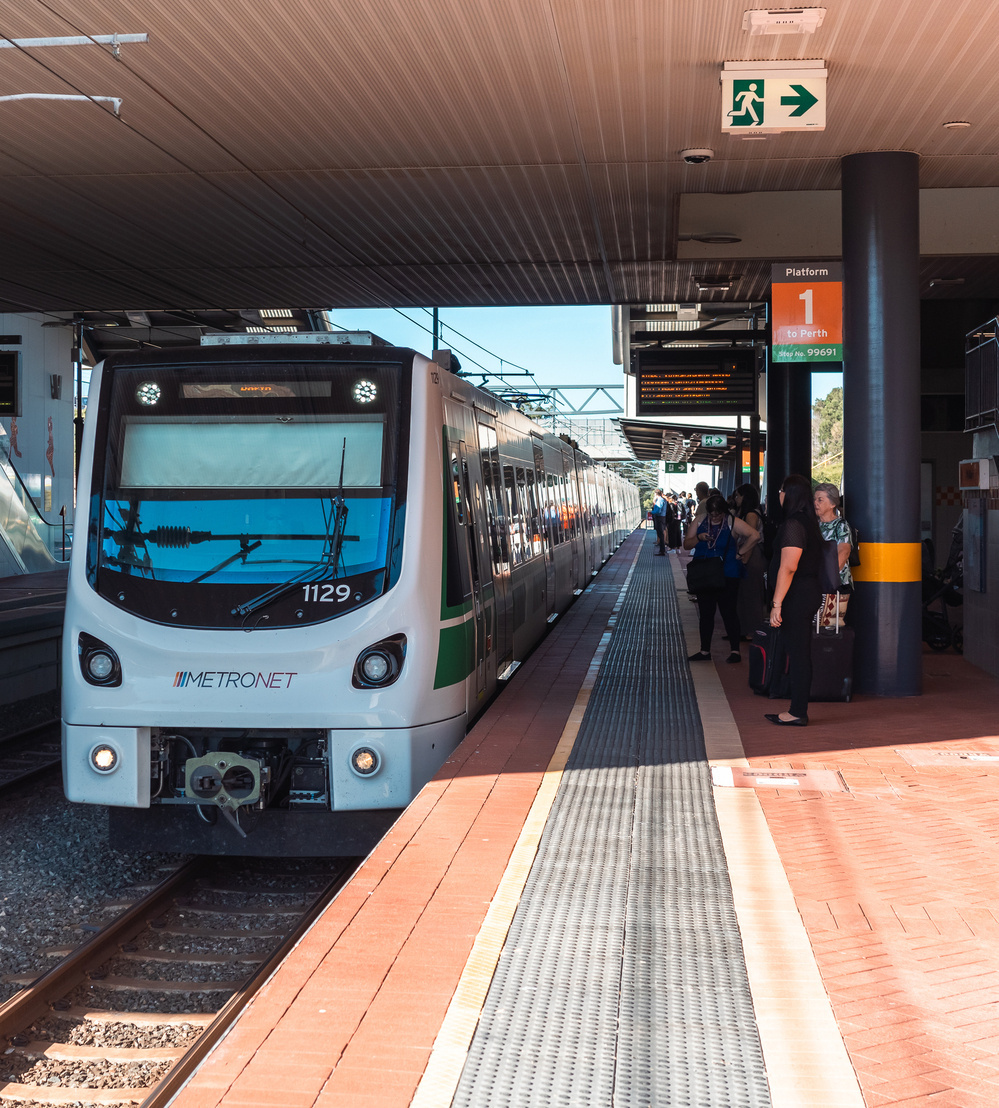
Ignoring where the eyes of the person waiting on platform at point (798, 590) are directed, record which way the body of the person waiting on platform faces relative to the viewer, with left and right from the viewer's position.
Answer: facing to the left of the viewer

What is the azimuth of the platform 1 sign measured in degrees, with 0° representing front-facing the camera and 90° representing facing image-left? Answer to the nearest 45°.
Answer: approximately 0°

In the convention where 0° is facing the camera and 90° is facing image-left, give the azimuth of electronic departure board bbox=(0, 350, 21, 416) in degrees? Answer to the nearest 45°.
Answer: approximately 0°

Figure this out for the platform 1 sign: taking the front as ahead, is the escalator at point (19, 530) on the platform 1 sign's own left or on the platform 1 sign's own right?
on the platform 1 sign's own right
